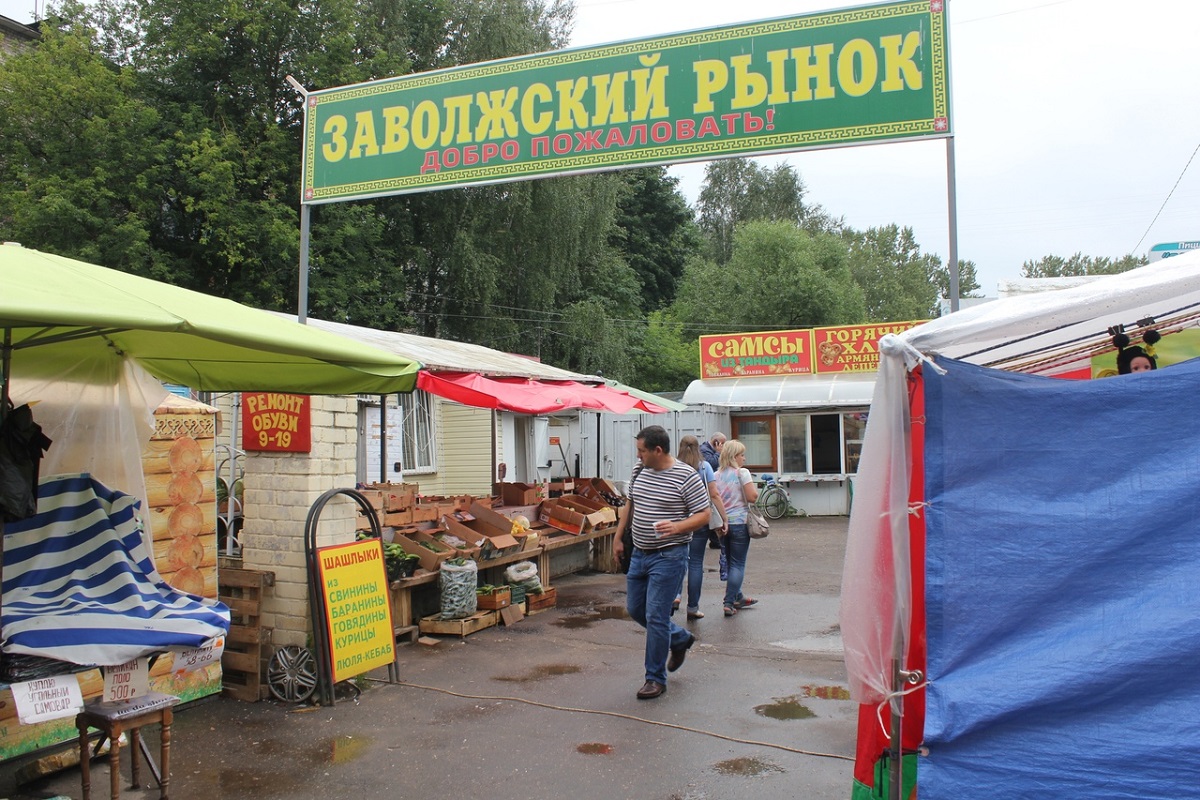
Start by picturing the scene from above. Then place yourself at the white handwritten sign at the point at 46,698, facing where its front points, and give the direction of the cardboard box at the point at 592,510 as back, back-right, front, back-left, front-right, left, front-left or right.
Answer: back-left

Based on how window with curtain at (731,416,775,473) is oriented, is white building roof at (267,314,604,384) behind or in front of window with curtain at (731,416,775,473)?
in front

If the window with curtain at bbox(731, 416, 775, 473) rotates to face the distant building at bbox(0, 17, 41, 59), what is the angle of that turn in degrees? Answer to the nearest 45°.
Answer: approximately 90° to its right

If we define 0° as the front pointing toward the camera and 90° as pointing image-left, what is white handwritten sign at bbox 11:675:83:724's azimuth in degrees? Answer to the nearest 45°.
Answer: approximately 0°

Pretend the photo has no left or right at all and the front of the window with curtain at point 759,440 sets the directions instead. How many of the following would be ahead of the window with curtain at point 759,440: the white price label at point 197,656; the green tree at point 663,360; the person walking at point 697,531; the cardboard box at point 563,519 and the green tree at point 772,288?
3

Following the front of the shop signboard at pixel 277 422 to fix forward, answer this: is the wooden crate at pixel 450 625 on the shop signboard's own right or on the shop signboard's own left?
on the shop signboard's own left

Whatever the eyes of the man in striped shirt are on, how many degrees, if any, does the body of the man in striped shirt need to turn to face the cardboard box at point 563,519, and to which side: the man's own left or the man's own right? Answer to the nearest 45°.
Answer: approximately 135° to the man's own right

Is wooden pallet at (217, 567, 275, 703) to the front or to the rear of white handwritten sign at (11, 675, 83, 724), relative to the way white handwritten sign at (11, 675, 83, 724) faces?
to the rear

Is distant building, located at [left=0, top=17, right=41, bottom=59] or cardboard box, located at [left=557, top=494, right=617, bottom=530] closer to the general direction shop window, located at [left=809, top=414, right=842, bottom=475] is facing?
the cardboard box

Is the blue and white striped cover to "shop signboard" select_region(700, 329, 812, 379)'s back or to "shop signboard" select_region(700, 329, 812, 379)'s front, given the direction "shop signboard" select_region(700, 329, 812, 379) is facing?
to the front

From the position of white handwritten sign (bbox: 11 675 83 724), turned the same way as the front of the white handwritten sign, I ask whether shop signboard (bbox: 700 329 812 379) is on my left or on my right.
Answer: on my left

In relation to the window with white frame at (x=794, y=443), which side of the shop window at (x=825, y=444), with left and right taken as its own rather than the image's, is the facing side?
right

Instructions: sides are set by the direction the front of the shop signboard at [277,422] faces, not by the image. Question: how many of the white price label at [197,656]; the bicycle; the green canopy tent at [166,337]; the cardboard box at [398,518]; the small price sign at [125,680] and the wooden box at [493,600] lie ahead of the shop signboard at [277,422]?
3
